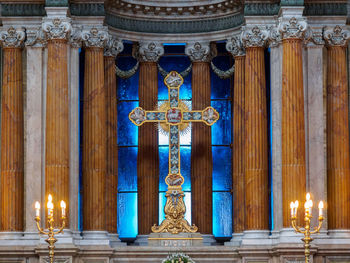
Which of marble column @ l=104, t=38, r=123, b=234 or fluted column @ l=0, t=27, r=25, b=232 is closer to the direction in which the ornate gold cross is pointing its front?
the fluted column

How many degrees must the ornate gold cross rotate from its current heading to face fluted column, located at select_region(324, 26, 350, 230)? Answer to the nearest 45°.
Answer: approximately 90° to its left

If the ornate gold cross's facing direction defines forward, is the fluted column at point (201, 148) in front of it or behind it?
behind

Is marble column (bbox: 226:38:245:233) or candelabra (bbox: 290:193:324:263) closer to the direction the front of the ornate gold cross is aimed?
the candelabra

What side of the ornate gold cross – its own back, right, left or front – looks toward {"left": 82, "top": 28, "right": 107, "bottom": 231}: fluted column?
right

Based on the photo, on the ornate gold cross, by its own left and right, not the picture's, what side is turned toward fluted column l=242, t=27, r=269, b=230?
left

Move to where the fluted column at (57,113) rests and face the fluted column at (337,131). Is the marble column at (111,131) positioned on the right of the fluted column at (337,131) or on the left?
left

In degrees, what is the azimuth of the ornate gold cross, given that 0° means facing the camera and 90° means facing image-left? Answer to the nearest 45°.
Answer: approximately 0°

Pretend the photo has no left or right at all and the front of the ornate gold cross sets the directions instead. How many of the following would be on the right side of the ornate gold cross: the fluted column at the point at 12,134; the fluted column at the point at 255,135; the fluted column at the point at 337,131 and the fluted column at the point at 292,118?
1

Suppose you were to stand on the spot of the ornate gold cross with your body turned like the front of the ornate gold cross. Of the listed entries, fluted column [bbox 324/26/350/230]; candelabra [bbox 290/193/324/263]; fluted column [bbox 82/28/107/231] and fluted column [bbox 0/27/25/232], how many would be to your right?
2
